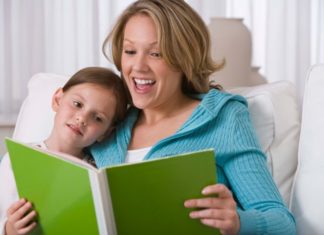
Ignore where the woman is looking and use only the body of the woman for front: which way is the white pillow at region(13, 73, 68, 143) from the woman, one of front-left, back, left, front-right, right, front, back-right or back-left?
right

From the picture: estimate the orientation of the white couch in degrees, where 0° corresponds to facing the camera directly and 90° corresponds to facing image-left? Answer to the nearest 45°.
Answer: approximately 0°

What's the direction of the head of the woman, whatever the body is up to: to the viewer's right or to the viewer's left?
to the viewer's left

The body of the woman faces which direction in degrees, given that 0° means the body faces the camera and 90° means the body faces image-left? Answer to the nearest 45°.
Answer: approximately 45°

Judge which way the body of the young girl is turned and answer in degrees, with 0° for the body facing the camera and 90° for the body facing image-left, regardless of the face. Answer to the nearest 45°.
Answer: approximately 0°
